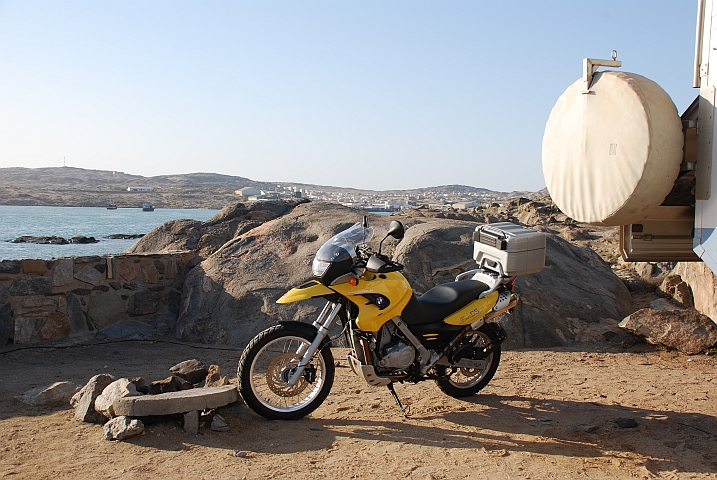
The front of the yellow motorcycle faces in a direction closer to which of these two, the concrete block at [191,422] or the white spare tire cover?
the concrete block

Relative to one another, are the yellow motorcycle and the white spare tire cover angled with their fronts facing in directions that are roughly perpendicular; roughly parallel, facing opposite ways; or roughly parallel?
roughly parallel

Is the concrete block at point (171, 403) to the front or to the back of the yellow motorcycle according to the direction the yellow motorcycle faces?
to the front

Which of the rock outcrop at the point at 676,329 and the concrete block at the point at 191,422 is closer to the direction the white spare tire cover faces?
the concrete block

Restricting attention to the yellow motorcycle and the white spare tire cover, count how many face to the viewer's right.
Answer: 0

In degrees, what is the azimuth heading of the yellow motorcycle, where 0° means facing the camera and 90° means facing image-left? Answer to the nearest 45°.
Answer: approximately 45°

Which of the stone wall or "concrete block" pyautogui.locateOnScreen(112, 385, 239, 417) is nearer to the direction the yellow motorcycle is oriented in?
the concrete block

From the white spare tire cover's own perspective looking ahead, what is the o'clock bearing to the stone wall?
The stone wall is roughly at 2 o'clock from the white spare tire cover.

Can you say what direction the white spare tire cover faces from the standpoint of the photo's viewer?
facing the viewer and to the left of the viewer

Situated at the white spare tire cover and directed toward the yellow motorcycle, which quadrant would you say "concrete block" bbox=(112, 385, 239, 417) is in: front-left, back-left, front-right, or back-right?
front-left

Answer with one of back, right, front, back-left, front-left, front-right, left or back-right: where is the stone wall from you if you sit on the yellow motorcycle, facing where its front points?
right

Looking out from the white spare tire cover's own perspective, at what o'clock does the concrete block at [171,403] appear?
The concrete block is roughly at 1 o'clock from the white spare tire cover.

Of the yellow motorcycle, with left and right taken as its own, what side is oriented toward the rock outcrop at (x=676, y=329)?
back

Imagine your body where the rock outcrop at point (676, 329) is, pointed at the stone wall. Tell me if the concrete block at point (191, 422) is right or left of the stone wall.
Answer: left

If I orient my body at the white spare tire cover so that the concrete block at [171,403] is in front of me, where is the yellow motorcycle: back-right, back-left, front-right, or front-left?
front-right
